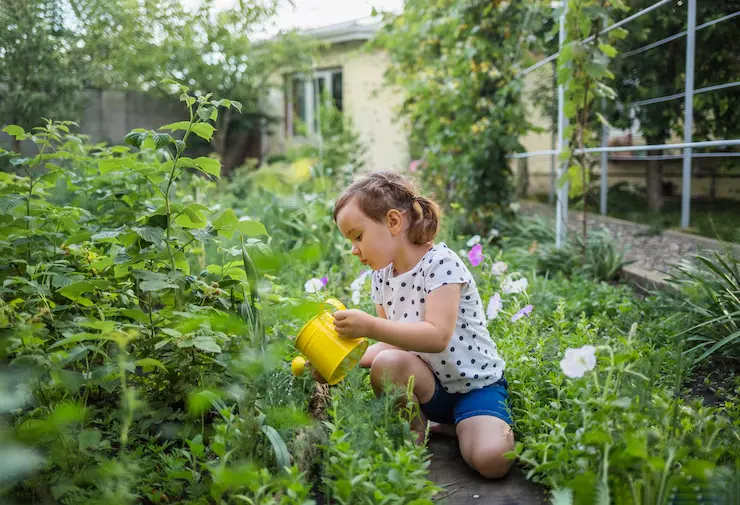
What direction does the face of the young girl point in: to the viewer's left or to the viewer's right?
to the viewer's left

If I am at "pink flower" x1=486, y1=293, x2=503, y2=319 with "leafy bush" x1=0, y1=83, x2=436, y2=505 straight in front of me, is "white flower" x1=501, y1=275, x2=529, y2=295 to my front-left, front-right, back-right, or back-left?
back-right

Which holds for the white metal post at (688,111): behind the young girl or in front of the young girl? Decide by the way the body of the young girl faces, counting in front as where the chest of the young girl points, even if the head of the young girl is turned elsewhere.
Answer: behind

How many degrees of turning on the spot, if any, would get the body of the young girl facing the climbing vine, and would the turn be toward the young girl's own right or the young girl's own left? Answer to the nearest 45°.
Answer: approximately 135° to the young girl's own right

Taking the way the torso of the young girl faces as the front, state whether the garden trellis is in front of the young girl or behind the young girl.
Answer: behind

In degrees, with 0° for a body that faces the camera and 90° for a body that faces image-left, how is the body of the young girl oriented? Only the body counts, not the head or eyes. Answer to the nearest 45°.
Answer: approximately 45°

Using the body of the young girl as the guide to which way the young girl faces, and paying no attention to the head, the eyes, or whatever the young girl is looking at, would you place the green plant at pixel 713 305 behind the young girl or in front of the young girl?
behind

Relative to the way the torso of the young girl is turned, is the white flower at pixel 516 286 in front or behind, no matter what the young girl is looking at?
behind
